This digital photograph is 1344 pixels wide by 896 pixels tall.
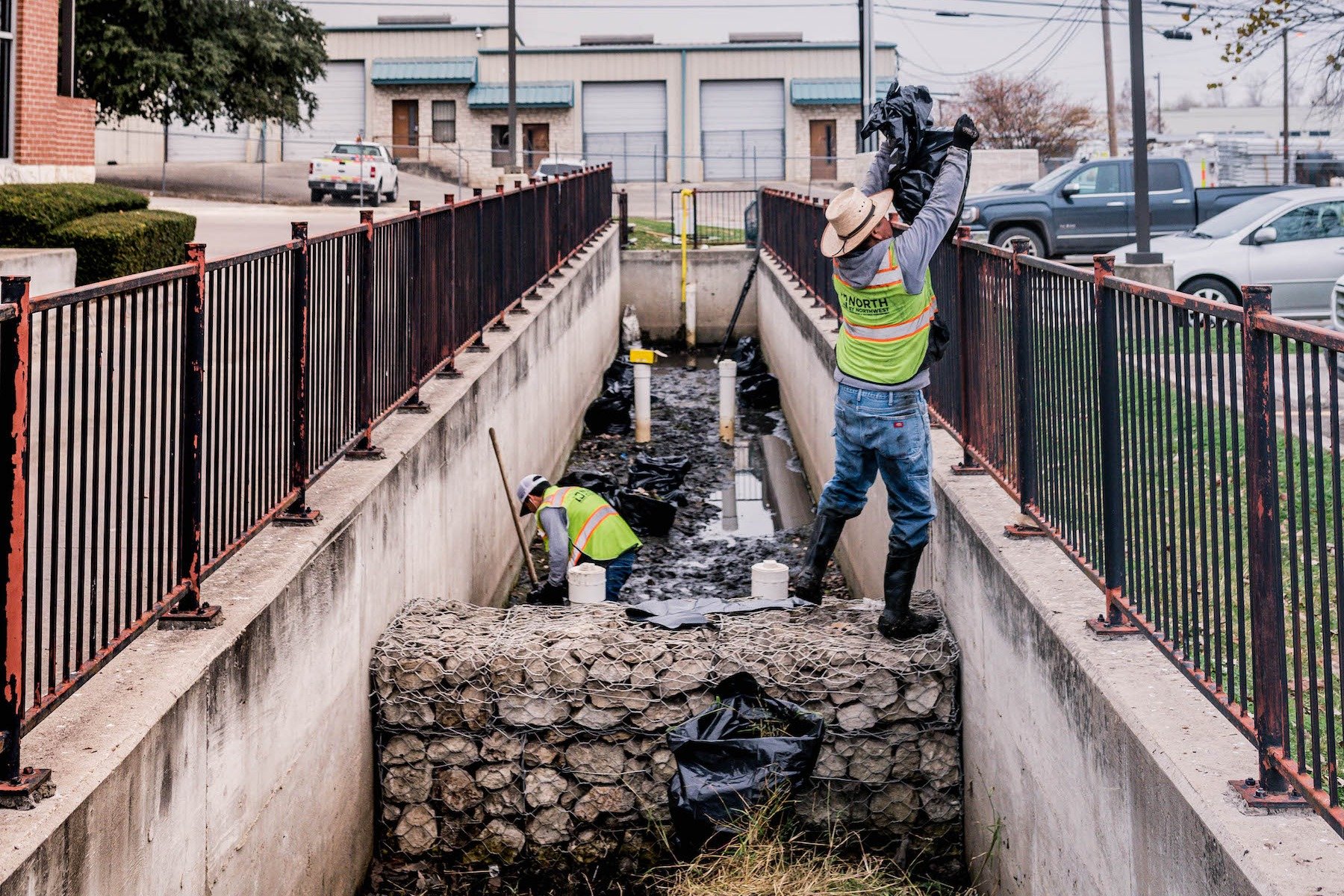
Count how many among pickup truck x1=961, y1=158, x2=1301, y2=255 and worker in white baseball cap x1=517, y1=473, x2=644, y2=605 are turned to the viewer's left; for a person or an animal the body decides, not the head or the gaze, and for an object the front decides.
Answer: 2

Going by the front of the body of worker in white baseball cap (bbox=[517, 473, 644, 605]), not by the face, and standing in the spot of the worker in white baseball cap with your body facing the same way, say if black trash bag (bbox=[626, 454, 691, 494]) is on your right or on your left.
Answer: on your right

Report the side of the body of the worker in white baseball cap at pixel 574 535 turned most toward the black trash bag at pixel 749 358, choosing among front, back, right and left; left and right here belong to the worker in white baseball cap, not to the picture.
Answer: right

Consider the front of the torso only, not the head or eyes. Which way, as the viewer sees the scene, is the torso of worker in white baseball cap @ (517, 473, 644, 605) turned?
to the viewer's left

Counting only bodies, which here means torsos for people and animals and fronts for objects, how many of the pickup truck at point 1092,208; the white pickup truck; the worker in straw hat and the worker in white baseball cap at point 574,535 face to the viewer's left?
2

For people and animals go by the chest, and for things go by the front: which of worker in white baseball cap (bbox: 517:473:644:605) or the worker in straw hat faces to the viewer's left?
the worker in white baseball cap

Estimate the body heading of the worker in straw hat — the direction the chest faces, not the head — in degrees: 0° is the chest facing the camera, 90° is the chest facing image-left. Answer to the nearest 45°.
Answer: approximately 225°

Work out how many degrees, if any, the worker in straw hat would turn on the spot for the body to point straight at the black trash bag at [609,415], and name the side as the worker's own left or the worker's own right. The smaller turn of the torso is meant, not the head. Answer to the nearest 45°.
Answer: approximately 45° to the worker's own left

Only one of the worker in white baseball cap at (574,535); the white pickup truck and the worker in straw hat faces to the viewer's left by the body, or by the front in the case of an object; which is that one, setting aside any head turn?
the worker in white baseball cap

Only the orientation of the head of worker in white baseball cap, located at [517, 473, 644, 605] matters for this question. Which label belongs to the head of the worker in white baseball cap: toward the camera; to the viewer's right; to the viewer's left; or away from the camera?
to the viewer's left

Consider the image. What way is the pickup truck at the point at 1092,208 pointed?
to the viewer's left
